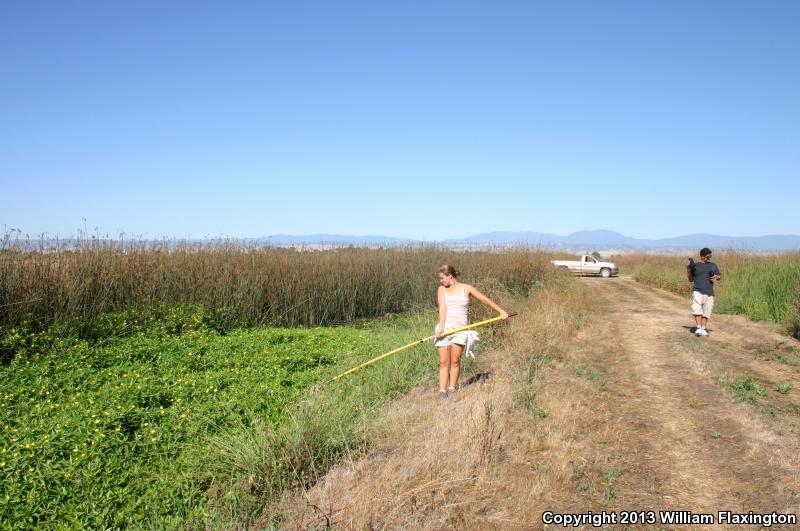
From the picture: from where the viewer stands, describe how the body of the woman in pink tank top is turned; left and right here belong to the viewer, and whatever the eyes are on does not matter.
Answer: facing the viewer and to the left of the viewer

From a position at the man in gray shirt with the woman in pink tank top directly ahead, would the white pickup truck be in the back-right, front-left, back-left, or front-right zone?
back-right

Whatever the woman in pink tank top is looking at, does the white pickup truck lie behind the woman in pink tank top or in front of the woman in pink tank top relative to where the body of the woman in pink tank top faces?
behind

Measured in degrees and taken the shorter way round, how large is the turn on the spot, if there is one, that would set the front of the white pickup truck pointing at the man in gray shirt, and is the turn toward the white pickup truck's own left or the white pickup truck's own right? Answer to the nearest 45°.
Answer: approximately 90° to the white pickup truck's own right

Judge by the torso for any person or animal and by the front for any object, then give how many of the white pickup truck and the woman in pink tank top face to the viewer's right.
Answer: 1

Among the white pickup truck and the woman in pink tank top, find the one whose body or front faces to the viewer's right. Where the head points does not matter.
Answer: the white pickup truck

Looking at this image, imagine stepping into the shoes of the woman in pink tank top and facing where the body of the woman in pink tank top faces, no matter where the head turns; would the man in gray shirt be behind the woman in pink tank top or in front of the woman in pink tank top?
behind

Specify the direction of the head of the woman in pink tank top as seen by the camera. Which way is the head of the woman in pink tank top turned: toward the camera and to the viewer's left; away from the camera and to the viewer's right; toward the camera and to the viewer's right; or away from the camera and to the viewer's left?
toward the camera and to the viewer's left

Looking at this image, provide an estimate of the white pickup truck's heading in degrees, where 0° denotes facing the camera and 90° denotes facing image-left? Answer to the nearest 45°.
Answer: approximately 270°
